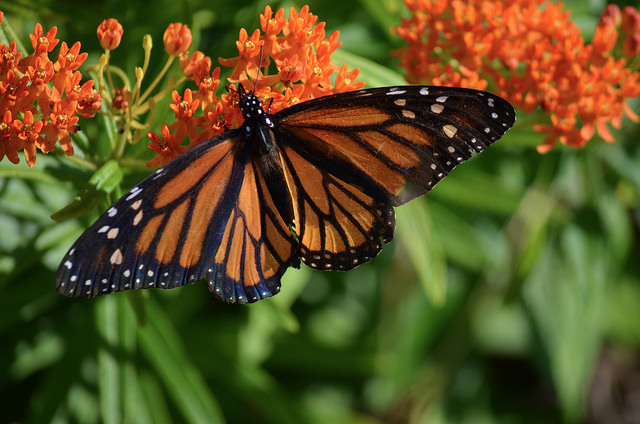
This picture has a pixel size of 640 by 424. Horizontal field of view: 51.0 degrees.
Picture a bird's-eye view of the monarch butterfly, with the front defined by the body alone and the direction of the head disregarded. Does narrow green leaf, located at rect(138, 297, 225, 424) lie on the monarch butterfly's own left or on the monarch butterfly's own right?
on the monarch butterfly's own left

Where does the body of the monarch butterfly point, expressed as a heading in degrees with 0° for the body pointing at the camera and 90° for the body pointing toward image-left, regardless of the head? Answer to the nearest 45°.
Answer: approximately 180°
